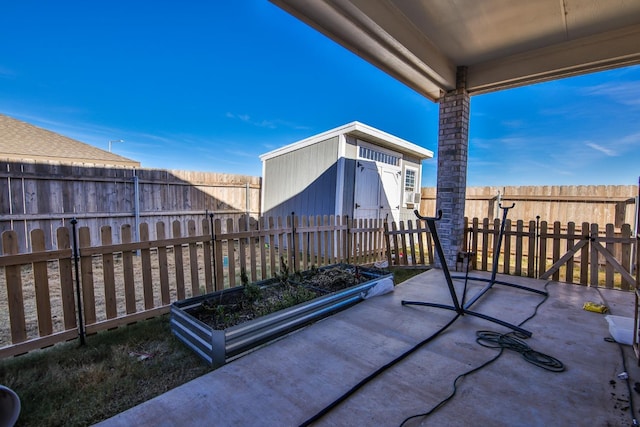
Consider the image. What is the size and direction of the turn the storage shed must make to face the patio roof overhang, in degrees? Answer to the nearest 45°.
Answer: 0° — it already faces it

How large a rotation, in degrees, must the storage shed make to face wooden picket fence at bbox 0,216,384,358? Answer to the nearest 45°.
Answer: approximately 90° to its right

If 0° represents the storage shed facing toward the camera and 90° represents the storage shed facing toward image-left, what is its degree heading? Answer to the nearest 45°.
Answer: approximately 315°

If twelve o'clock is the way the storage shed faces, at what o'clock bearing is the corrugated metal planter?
The corrugated metal planter is roughly at 2 o'clock from the storage shed.
